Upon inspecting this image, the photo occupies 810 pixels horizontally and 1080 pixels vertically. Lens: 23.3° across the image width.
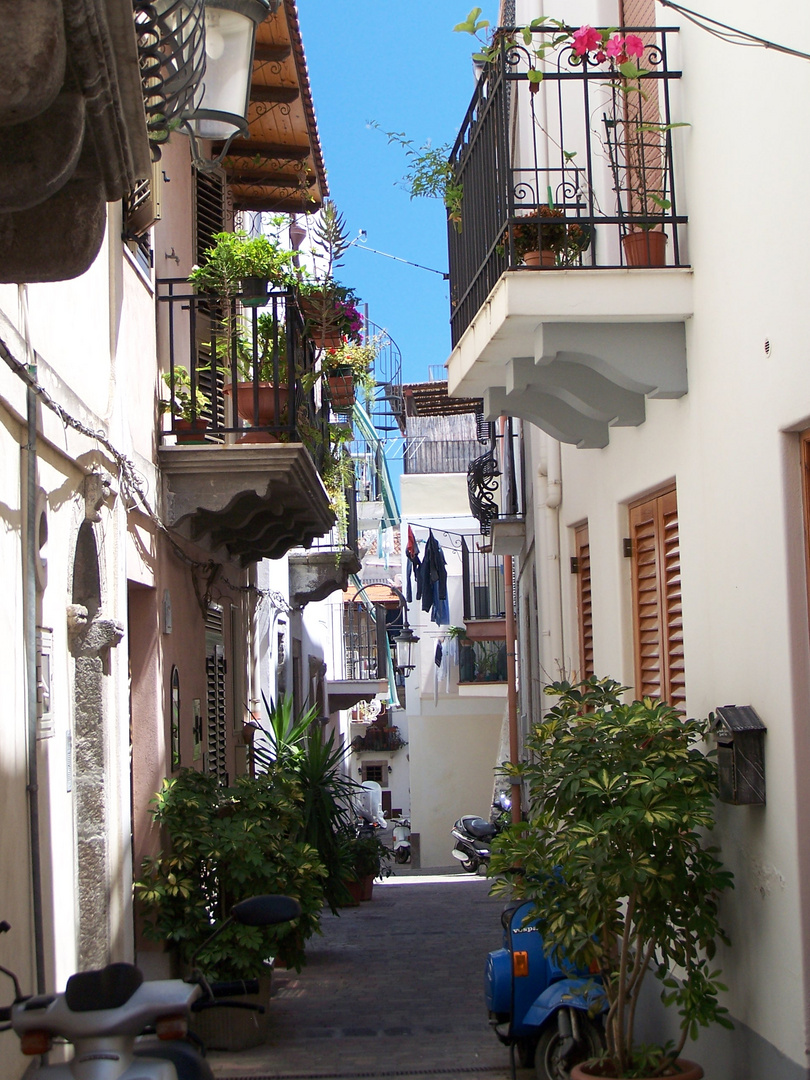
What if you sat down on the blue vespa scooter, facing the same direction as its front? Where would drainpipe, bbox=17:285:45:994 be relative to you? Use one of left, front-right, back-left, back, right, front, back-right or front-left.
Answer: right

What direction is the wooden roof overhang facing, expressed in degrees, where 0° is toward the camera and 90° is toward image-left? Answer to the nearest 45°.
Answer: approximately 270°

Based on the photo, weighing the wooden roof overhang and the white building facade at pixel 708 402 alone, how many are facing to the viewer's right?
1

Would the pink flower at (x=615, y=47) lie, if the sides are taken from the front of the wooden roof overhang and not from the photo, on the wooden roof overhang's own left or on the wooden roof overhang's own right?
on the wooden roof overhang's own right

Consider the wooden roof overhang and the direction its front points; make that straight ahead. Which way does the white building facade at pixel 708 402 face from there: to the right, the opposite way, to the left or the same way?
the opposite way

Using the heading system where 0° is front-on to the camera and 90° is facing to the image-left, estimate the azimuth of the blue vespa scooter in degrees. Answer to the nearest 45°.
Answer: approximately 315°

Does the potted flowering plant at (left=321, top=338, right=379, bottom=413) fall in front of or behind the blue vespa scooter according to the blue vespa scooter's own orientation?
behind

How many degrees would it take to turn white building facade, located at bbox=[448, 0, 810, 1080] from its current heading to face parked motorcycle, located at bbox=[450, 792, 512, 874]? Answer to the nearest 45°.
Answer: approximately 90° to its right
